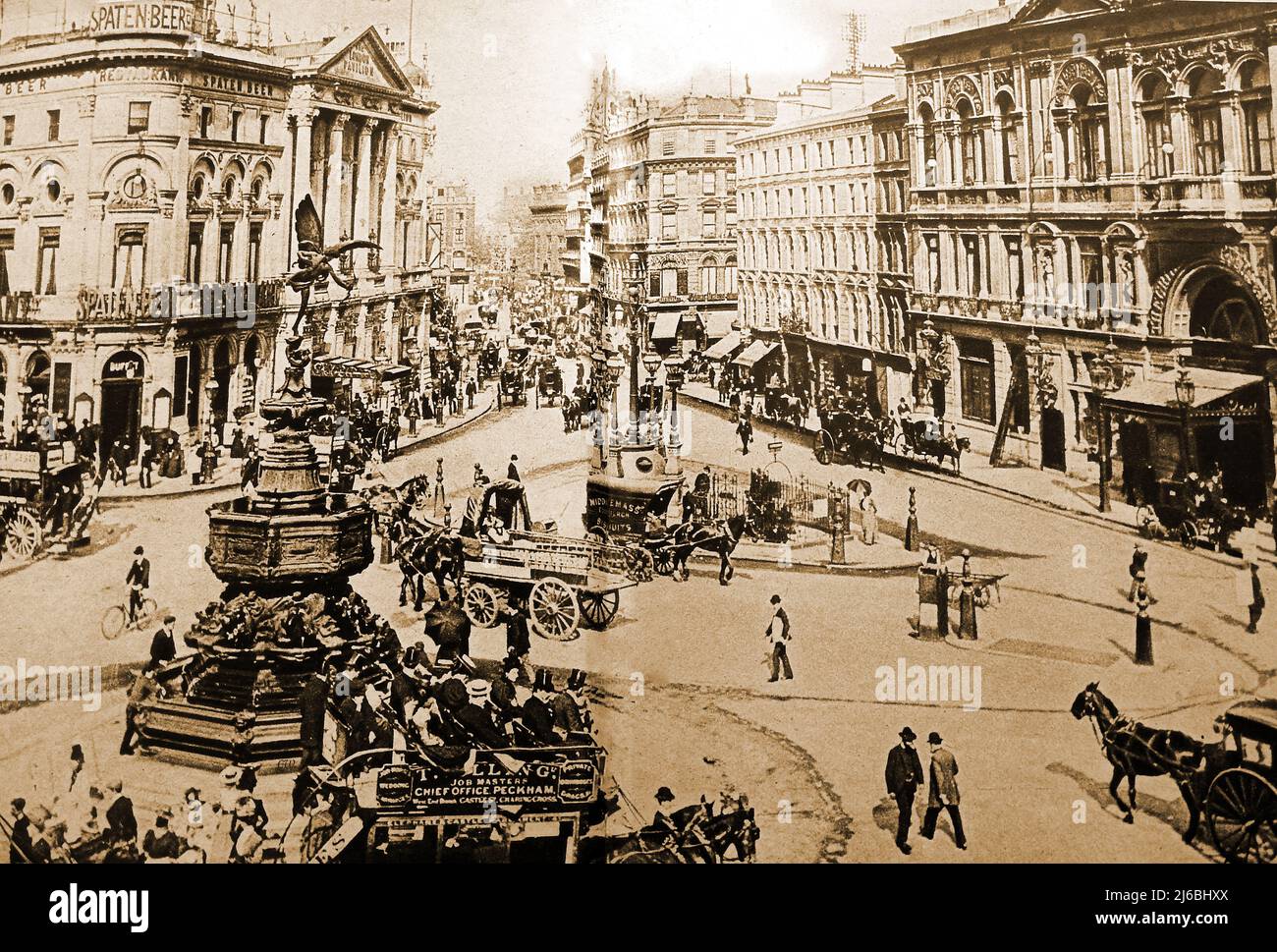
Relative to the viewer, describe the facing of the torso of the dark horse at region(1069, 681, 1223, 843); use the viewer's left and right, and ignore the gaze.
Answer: facing to the left of the viewer

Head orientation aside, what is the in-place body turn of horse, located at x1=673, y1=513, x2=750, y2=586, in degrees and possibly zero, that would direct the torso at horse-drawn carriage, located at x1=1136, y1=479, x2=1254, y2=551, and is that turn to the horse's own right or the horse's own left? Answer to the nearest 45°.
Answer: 0° — it already faces it

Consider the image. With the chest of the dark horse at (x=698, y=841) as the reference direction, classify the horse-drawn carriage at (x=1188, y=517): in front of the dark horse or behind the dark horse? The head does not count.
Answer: in front

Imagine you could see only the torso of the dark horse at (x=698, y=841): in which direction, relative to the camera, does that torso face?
to the viewer's right

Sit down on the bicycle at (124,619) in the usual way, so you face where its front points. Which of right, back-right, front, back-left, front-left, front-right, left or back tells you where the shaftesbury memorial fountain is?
left

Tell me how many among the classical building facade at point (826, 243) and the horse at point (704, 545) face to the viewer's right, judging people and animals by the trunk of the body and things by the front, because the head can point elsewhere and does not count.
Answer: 1

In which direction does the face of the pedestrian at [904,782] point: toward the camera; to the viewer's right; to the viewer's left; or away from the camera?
toward the camera

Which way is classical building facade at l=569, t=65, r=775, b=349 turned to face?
toward the camera

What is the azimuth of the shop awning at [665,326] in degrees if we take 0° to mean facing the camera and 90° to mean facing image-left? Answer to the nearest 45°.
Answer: approximately 0°

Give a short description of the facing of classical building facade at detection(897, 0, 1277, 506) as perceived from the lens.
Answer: facing the viewer and to the left of the viewer
